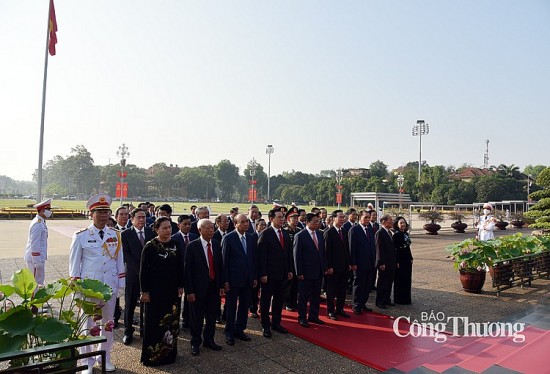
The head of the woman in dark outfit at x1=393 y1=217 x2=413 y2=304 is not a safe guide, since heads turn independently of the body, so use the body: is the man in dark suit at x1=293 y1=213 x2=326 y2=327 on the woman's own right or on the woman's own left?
on the woman's own right

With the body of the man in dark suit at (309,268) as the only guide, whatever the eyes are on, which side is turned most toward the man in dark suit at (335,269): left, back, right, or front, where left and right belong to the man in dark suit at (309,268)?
left

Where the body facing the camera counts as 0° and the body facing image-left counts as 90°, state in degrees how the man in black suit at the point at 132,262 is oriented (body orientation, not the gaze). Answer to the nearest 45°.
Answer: approximately 315°

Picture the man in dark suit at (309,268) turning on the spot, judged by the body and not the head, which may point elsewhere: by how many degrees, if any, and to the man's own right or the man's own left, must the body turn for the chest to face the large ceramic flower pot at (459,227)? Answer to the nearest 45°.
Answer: approximately 90° to the man's own left

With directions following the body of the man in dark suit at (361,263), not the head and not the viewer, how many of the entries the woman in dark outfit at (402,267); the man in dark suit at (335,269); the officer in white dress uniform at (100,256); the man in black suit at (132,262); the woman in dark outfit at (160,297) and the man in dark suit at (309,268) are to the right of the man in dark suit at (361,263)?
5

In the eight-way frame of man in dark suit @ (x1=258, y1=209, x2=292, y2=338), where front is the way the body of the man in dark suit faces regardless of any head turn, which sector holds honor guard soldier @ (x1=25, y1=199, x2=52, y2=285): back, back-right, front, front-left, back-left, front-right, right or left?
back-right
